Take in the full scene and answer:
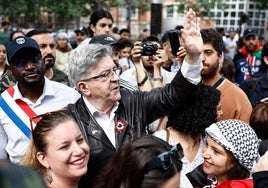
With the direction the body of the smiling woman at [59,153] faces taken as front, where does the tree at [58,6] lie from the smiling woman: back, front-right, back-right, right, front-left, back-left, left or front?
back-left

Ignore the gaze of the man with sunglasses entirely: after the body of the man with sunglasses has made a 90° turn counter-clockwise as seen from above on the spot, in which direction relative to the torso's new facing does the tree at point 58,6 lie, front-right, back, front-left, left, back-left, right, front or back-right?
left

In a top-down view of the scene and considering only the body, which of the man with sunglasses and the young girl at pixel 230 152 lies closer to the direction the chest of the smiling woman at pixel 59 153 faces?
the young girl

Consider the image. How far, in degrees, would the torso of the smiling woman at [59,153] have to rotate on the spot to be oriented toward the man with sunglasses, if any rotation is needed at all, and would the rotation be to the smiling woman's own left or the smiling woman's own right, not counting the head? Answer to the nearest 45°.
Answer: approximately 135° to the smiling woman's own left

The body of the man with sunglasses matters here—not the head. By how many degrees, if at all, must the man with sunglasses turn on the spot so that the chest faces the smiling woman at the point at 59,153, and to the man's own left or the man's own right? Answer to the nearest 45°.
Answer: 0° — they already face them

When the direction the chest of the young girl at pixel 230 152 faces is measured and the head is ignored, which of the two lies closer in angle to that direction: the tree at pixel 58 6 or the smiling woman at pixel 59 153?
the smiling woman

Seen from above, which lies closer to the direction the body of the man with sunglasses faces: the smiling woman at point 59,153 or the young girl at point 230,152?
the smiling woman
